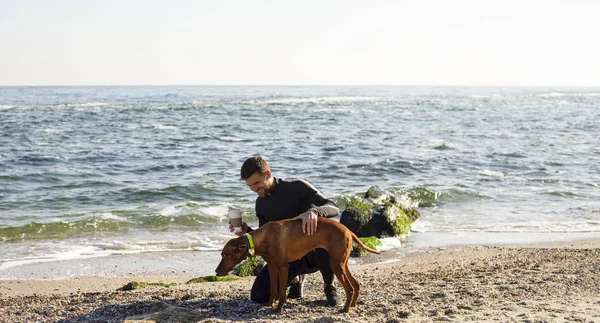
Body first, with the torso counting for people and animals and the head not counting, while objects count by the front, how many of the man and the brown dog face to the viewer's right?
0

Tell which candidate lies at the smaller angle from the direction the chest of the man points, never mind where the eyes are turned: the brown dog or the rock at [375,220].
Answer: the brown dog

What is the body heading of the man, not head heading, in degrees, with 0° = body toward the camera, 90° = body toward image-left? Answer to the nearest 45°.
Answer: approximately 45°

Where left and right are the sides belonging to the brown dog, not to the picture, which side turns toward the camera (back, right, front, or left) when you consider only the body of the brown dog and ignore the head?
left

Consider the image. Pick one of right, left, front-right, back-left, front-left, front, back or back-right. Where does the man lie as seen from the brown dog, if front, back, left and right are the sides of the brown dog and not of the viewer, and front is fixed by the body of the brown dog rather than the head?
right

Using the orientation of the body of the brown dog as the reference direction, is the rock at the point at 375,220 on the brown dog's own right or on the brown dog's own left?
on the brown dog's own right

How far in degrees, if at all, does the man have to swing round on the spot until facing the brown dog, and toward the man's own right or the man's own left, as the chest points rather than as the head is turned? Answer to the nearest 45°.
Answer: approximately 45° to the man's own left
